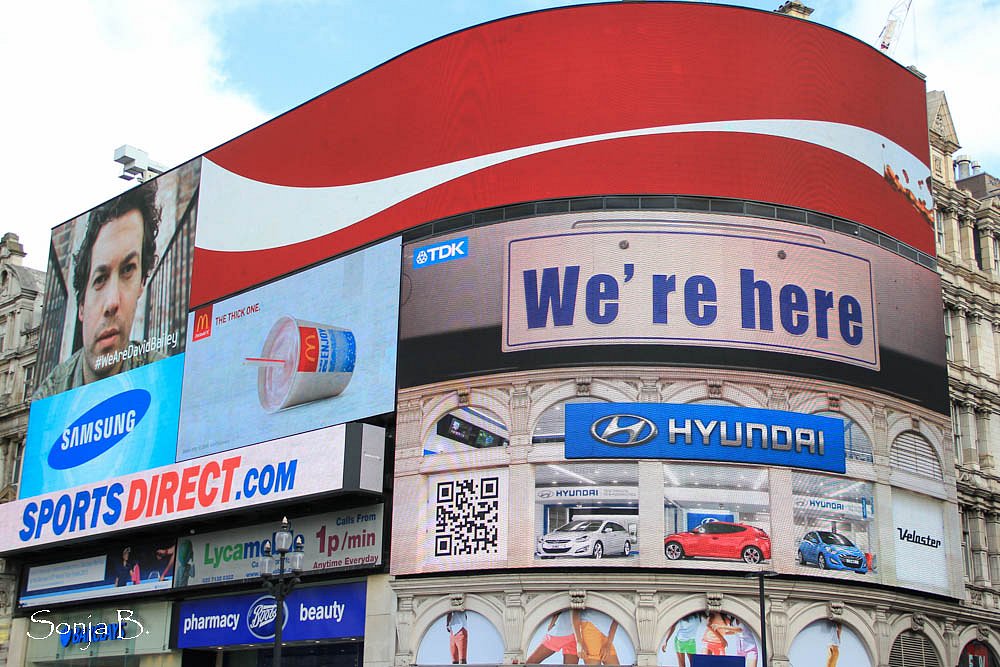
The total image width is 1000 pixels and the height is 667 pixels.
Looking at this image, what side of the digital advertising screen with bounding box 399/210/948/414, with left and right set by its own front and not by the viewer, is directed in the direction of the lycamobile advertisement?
right

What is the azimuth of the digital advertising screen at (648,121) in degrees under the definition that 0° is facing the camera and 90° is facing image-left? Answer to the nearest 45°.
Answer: approximately 0°

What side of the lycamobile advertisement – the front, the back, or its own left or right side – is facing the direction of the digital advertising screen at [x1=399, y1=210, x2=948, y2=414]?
left

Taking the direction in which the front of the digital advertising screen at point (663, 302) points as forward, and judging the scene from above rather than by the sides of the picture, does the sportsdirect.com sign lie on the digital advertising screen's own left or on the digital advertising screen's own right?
on the digital advertising screen's own right

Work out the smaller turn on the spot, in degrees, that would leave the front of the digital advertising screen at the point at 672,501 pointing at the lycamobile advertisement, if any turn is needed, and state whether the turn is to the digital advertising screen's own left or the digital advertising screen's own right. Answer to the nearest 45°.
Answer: approximately 90° to the digital advertising screen's own right

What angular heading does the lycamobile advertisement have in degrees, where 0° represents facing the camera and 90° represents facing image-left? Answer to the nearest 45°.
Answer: approximately 45°

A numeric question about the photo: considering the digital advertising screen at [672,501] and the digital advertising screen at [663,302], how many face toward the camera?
2

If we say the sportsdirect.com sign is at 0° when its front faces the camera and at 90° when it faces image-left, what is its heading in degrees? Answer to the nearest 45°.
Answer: approximately 45°

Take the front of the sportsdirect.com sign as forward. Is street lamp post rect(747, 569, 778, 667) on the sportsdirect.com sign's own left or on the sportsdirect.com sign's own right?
on the sportsdirect.com sign's own left

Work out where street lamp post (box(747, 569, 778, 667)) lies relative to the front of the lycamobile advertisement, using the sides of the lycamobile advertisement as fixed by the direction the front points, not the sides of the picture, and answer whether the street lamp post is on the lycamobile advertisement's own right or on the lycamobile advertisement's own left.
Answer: on the lycamobile advertisement's own left
